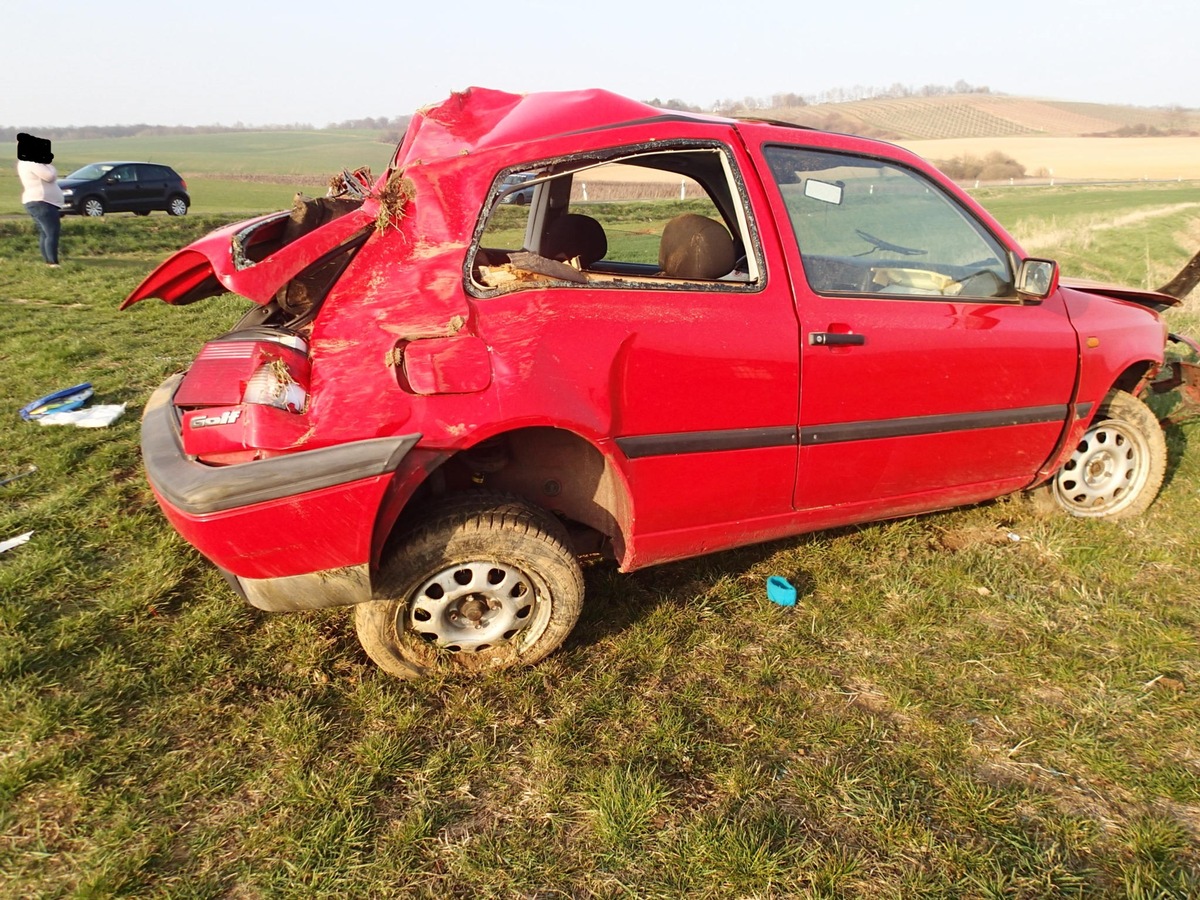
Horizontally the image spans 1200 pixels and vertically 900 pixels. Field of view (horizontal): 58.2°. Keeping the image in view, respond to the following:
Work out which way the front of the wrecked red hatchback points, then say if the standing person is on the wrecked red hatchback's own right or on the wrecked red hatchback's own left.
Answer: on the wrecked red hatchback's own left

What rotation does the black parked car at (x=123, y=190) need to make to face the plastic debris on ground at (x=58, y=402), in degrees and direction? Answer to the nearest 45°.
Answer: approximately 45° to its left

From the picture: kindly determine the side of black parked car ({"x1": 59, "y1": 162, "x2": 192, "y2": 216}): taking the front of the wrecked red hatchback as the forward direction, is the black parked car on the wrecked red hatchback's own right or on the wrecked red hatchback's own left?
on the wrecked red hatchback's own left

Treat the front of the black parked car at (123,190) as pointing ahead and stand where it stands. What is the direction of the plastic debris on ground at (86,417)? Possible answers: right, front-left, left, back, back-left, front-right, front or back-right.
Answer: front-left

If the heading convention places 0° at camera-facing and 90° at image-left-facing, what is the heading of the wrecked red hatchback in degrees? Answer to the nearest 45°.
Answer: approximately 225°

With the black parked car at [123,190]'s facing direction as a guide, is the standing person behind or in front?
in front
